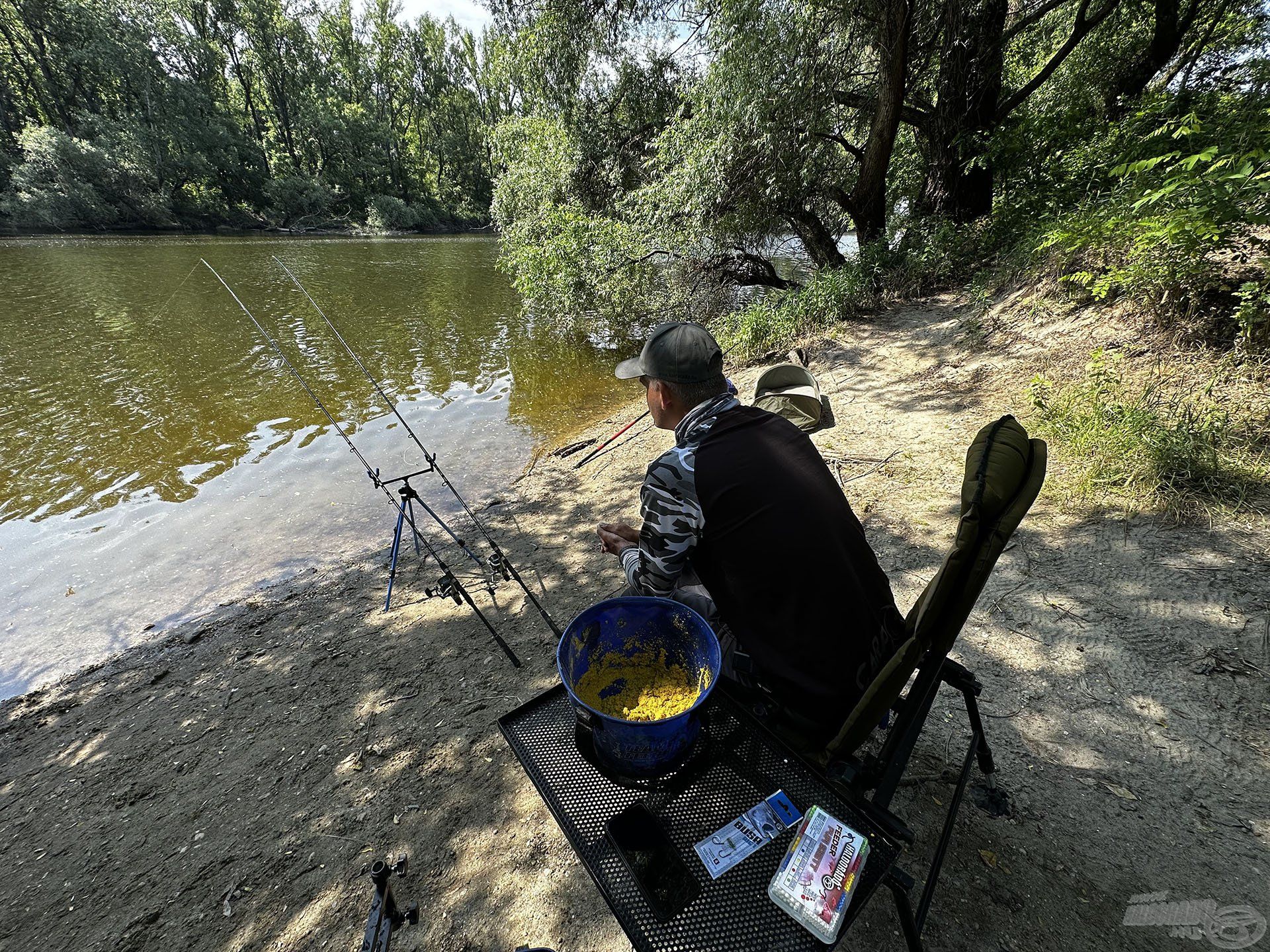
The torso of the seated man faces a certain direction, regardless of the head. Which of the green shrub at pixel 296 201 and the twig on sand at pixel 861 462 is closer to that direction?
the green shrub

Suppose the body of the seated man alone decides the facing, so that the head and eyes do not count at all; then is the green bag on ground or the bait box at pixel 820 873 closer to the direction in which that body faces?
the green bag on ground

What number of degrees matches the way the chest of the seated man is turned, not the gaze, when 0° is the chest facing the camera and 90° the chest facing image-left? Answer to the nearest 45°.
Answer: approximately 135°

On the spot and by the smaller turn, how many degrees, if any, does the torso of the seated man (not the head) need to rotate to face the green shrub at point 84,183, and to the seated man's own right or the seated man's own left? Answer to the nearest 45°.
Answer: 0° — they already face it

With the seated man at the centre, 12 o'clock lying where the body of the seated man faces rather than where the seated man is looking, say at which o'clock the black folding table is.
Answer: The black folding table is roughly at 8 o'clock from the seated man.

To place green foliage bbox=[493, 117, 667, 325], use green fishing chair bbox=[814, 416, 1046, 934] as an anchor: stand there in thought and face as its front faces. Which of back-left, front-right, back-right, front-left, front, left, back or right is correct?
front-right

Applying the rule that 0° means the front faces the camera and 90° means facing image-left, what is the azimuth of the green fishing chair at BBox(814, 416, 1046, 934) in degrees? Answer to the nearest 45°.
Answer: approximately 90°

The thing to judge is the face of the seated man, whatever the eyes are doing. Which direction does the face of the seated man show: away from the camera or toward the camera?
away from the camera

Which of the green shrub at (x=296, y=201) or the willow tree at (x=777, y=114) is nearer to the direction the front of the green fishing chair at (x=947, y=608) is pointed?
the green shrub
